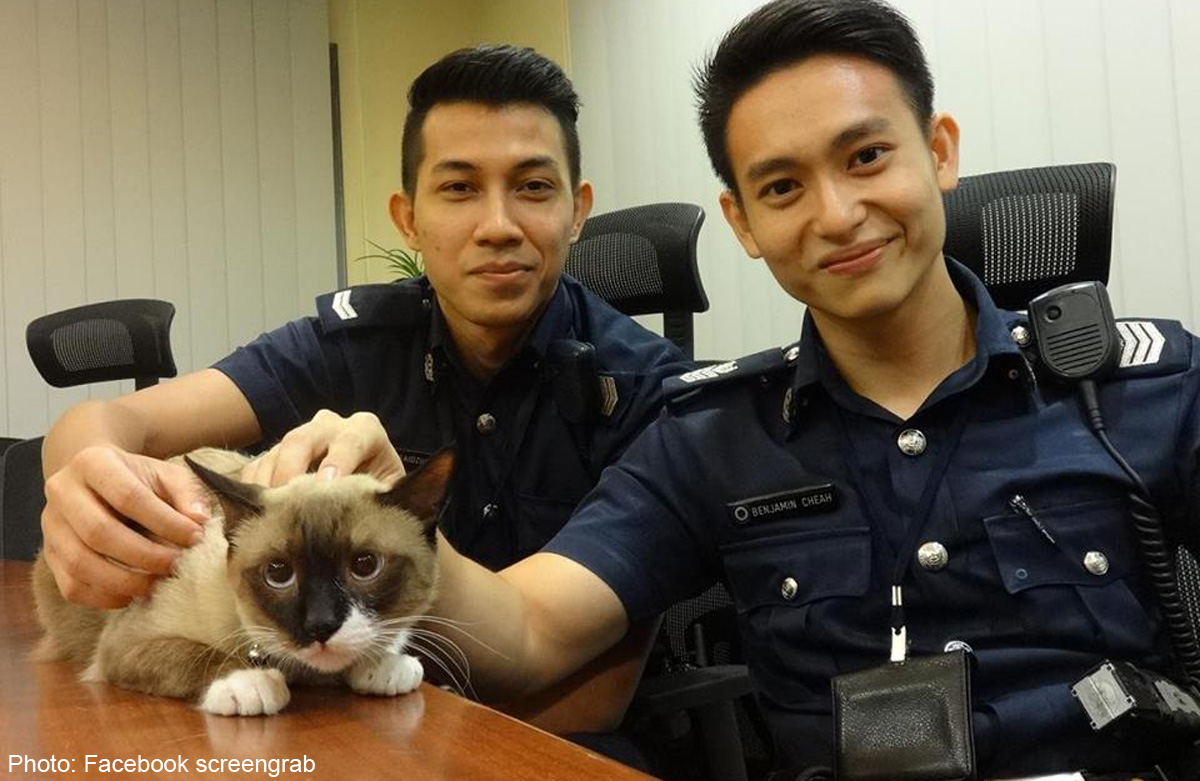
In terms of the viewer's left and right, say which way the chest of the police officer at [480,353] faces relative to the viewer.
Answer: facing the viewer

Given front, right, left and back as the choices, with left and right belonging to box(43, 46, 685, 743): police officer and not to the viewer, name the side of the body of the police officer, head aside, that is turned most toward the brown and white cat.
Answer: front

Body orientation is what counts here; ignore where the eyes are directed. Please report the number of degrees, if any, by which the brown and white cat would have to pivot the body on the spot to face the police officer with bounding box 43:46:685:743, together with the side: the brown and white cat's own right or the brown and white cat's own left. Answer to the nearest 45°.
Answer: approximately 90° to the brown and white cat's own left

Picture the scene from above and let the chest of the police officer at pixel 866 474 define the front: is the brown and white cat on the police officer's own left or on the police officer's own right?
on the police officer's own right

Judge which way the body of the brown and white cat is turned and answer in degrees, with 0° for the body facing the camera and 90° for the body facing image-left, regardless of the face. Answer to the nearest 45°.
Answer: approximately 315°

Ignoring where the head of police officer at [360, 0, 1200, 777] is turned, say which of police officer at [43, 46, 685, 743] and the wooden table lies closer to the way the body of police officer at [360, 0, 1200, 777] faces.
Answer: the wooden table

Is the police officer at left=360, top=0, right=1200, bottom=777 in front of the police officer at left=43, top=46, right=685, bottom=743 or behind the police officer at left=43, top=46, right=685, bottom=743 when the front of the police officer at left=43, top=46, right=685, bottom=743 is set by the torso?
in front

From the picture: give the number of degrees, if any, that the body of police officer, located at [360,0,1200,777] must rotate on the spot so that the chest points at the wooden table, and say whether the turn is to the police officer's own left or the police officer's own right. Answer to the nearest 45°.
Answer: approximately 45° to the police officer's own right

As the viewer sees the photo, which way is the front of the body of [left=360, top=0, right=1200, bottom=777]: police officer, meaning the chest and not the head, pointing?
toward the camera

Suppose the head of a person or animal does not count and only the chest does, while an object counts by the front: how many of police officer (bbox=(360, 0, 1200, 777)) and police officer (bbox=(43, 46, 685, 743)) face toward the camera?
2
